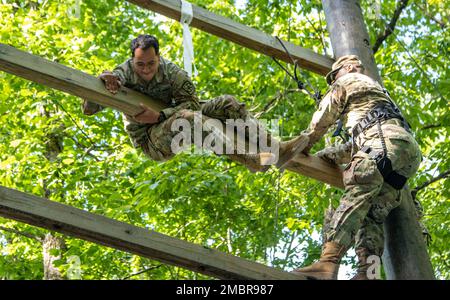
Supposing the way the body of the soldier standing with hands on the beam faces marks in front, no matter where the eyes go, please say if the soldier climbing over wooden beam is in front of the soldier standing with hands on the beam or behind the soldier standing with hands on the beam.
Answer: in front
